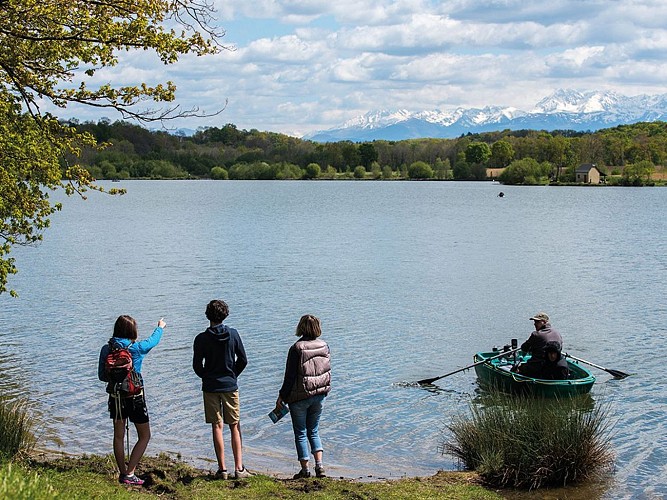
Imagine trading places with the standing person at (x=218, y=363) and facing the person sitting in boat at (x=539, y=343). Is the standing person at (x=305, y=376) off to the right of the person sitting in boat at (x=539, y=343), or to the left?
right

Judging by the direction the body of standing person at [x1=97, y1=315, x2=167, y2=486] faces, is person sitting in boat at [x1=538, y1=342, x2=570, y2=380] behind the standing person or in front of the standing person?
in front

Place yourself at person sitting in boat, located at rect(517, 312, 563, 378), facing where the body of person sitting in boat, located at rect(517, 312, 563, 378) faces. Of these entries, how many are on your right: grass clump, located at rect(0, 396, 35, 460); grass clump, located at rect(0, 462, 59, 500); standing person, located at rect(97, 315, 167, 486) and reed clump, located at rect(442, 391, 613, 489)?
0

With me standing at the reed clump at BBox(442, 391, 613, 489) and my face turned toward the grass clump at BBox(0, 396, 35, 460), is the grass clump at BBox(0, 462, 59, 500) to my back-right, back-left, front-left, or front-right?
front-left

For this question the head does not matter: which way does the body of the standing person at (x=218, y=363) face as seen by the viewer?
away from the camera

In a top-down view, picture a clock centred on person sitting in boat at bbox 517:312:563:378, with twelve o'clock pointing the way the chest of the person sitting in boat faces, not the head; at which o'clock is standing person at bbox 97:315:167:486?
The standing person is roughly at 10 o'clock from the person sitting in boat.

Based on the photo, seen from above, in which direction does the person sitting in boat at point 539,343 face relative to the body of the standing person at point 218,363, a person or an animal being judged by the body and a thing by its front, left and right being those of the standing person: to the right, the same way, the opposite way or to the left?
to the left

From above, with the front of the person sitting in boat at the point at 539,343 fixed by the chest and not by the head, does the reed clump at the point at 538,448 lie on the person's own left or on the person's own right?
on the person's own left

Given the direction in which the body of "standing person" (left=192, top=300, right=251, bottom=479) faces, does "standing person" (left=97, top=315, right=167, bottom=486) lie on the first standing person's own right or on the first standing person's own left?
on the first standing person's own left

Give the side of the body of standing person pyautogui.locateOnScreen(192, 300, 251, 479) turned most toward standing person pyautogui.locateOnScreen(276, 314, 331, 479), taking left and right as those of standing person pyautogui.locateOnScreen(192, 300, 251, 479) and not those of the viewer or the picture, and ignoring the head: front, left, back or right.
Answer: right

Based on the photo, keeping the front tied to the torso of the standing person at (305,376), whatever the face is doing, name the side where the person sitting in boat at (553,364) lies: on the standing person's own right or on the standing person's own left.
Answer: on the standing person's own right

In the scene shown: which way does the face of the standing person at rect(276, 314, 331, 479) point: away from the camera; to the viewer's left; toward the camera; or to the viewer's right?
away from the camera

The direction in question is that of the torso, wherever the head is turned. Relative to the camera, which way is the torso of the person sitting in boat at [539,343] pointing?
to the viewer's left

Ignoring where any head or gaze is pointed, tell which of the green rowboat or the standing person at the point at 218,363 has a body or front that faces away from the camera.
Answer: the standing person

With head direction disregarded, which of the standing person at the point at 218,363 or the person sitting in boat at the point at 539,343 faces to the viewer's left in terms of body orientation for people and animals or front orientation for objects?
the person sitting in boat

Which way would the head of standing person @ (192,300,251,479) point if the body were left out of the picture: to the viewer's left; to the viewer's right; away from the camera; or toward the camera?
away from the camera

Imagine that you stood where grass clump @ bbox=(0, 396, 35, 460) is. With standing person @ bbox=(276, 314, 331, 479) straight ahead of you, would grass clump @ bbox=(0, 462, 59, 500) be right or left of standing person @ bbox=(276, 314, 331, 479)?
right

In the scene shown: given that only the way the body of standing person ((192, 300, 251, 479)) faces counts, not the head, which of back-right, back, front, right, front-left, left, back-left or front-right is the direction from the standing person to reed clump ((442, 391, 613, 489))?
right
